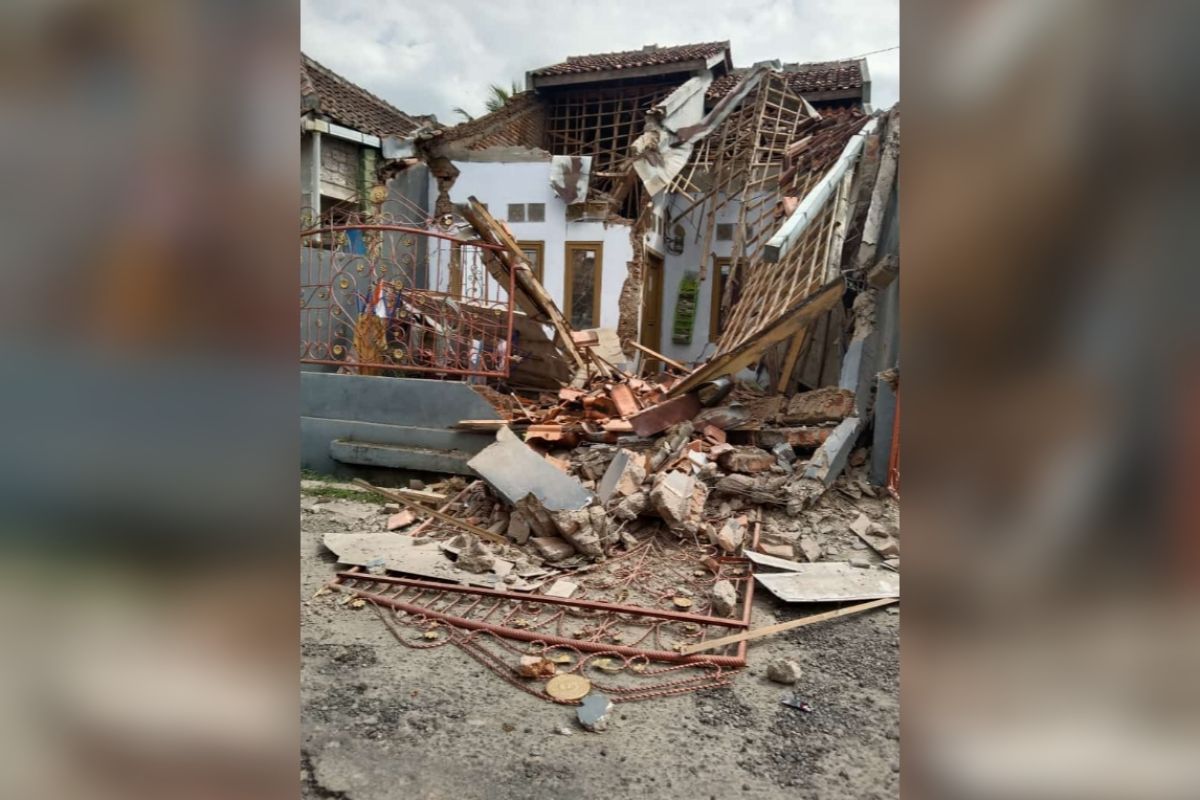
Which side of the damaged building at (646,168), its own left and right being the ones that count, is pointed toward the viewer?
front

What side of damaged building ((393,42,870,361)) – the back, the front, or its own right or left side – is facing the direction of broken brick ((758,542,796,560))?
front

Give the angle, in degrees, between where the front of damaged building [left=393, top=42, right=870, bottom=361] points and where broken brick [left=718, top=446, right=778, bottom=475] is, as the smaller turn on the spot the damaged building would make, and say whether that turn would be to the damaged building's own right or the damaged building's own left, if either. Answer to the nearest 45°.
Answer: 0° — it already faces it

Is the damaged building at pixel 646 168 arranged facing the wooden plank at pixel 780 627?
yes

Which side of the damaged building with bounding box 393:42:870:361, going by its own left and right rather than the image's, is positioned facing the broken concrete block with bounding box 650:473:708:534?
front

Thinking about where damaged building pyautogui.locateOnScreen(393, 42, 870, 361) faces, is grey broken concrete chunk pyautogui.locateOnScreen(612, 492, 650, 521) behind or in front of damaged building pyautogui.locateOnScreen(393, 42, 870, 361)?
in front

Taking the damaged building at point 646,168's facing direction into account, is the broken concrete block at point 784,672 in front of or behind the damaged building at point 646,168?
in front

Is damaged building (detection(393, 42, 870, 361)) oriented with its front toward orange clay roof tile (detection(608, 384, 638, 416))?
yes

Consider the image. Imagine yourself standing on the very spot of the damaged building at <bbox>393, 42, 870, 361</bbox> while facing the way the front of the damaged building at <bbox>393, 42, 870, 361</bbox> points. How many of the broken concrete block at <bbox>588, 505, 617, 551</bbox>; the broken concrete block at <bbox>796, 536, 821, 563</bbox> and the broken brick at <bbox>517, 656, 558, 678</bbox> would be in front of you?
3

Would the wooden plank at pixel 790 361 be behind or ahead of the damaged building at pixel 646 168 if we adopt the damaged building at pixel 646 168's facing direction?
ahead

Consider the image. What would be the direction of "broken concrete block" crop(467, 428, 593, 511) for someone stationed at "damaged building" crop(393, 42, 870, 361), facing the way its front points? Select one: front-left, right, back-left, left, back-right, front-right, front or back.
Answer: front

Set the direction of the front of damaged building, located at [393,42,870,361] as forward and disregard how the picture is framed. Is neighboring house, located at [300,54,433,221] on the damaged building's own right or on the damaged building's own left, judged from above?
on the damaged building's own right
